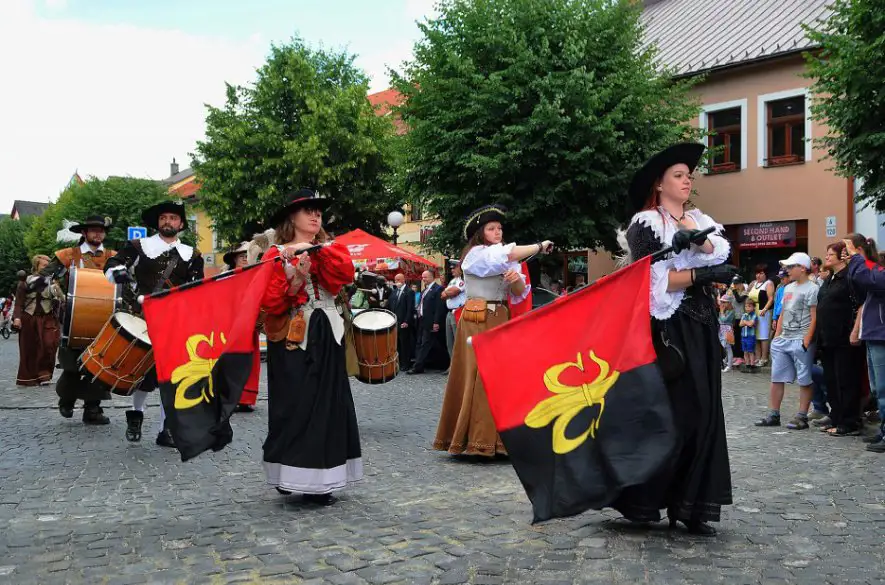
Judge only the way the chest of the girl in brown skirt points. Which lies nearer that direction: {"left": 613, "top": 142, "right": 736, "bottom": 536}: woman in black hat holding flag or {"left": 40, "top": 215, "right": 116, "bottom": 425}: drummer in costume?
the woman in black hat holding flag

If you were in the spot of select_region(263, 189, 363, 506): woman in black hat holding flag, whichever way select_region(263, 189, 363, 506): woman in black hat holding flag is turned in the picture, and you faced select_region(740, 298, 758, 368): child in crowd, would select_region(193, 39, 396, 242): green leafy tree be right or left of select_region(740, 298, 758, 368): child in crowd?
left

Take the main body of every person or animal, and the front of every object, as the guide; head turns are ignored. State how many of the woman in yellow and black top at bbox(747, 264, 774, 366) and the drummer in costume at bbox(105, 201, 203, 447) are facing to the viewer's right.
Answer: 0

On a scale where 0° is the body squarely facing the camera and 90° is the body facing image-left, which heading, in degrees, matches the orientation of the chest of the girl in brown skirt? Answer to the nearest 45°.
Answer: approximately 315°

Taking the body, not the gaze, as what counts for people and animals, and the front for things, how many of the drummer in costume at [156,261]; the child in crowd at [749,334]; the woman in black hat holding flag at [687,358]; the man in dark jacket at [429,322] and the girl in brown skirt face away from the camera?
0

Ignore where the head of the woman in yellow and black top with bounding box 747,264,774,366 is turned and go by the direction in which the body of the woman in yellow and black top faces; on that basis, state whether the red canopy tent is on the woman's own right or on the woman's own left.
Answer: on the woman's own right

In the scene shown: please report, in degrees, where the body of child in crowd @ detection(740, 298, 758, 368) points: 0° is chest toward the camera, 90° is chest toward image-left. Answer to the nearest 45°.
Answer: approximately 45°

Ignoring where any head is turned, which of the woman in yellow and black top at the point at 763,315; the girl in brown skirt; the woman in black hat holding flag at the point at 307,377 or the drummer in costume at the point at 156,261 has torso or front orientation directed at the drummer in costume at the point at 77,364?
the woman in yellow and black top

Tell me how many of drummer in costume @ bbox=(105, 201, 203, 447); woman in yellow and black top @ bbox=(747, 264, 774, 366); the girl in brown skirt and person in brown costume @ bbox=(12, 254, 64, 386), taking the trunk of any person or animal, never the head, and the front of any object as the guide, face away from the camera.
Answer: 0

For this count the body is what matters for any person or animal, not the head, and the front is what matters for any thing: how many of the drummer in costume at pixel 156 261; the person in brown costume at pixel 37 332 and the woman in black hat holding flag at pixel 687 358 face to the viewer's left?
0

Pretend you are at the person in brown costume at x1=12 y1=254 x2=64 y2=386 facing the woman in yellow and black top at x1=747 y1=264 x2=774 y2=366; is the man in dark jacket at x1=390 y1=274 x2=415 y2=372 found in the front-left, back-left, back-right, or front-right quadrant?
front-left

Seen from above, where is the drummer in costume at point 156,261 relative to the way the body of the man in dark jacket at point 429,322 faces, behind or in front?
in front

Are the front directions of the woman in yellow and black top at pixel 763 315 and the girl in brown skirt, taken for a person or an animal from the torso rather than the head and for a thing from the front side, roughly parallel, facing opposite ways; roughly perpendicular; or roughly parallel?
roughly perpendicular

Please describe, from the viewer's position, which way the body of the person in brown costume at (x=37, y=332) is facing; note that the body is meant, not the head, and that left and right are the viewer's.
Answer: facing the viewer and to the right of the viewer

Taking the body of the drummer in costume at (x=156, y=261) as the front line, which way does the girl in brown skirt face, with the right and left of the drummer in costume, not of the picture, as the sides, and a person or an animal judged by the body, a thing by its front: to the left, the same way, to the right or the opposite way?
the same way

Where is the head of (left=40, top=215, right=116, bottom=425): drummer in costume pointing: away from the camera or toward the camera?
toward the camera

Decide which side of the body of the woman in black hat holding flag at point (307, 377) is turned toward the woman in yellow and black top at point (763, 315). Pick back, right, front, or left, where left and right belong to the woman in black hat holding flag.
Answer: left

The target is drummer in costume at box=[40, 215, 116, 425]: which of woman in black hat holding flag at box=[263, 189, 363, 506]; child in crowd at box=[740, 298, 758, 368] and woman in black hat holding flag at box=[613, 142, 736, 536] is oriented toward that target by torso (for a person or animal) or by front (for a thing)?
the child in crowd

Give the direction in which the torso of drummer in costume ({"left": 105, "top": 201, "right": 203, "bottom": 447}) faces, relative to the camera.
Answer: toward the camera
